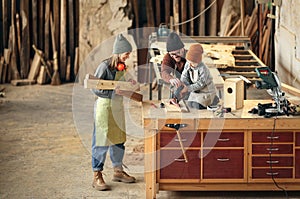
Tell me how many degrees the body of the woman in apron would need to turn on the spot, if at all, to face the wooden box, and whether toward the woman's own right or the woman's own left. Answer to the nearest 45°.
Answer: approximately 45° to the woman's own left

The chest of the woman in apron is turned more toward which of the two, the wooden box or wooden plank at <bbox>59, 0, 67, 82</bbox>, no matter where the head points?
the wooden box

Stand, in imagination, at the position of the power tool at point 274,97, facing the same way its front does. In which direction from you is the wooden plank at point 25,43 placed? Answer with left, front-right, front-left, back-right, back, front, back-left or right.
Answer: front-right

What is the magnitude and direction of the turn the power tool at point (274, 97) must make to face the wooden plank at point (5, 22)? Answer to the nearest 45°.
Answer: approximately 45° to its right

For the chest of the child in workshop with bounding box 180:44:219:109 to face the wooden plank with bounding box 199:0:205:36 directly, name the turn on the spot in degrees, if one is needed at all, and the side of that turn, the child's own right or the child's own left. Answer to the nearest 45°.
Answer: approximately 135° to the child's own right

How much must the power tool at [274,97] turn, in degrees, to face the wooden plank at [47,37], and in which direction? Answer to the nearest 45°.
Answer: approximately 45° to its right

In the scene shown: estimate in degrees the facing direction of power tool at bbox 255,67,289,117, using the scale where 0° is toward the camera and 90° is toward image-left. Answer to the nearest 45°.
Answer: approximately 90°

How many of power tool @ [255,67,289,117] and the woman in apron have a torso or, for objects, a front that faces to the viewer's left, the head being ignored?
1

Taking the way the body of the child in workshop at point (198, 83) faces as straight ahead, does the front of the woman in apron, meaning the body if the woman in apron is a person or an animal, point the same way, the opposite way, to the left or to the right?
to the left

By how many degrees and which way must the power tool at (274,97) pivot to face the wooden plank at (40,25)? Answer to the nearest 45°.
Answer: approximately 45° to its right

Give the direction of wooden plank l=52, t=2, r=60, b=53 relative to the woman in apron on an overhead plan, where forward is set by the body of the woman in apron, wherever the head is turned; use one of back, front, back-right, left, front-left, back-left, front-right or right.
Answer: back-left
